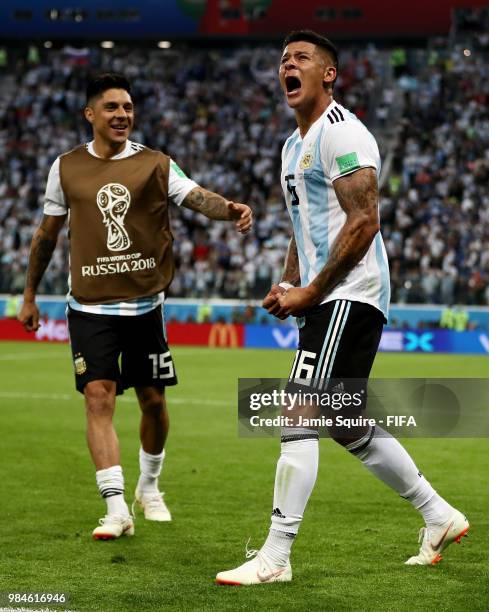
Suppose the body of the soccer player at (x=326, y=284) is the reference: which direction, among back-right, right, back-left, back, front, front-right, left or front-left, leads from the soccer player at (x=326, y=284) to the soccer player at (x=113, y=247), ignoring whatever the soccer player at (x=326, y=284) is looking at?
right

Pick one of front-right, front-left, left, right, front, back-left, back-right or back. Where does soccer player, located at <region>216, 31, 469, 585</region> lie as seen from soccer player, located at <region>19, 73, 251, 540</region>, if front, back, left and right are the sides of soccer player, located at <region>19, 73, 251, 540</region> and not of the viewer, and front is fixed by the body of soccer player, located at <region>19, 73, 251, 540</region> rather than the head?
front-left

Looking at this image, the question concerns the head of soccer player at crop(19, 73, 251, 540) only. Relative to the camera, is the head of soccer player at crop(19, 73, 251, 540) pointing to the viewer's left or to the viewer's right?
to the viewer's right

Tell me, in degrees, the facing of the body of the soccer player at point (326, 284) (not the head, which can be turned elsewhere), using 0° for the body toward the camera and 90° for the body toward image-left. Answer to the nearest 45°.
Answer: approximately 45°

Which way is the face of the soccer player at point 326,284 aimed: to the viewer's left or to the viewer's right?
to the viewer's left
